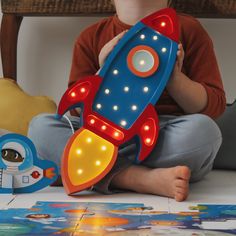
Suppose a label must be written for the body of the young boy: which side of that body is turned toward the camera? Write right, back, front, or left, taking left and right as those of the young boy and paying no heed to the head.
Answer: front

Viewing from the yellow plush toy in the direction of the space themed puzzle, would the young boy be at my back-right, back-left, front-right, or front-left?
front-left
